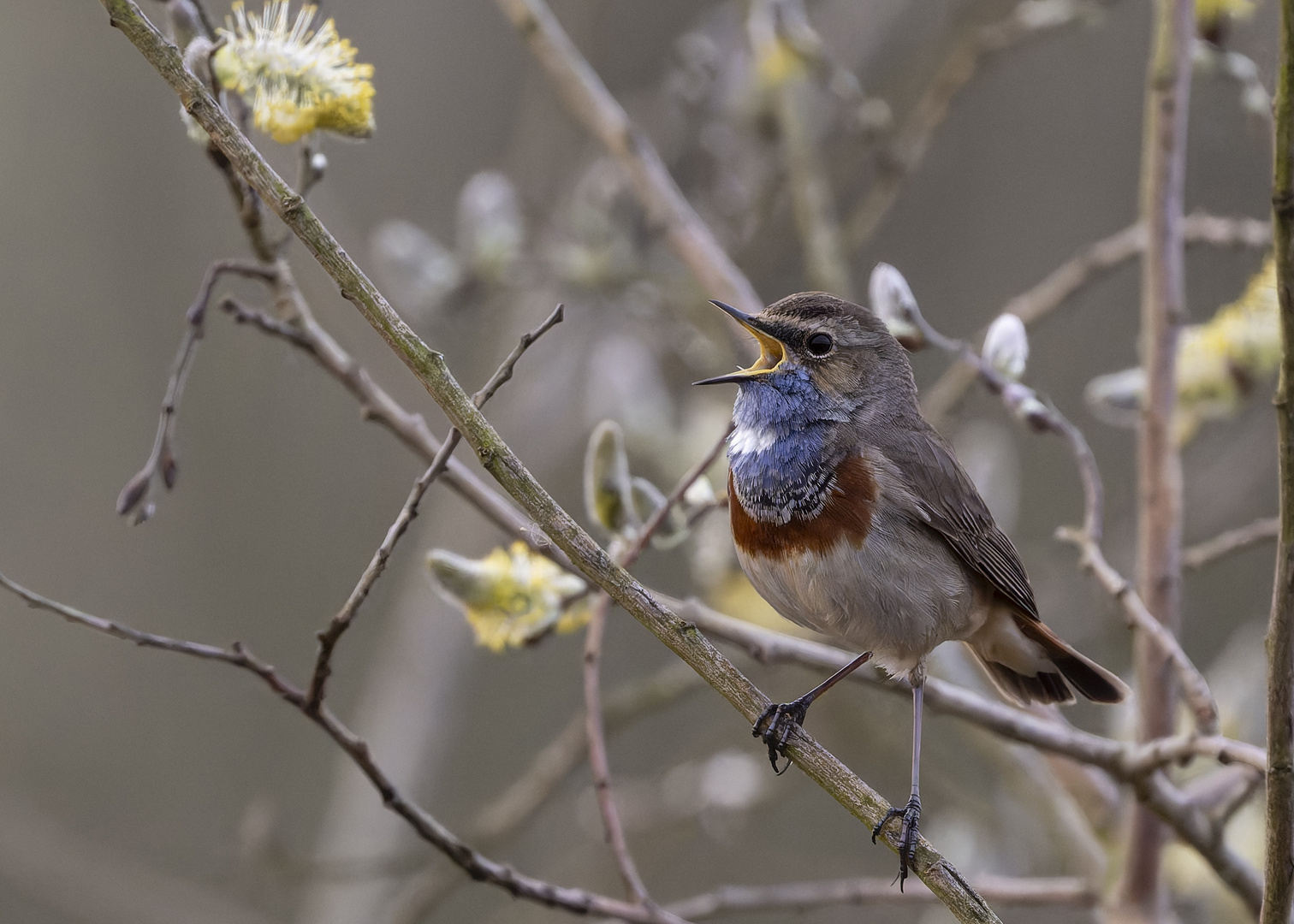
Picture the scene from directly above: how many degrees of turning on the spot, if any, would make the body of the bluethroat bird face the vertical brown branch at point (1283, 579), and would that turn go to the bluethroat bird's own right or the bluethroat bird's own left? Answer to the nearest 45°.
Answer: approximately 90° to the bluethroat bird's own left

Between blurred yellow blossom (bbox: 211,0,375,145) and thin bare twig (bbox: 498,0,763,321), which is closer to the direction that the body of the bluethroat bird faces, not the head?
the blurred yellow blossom

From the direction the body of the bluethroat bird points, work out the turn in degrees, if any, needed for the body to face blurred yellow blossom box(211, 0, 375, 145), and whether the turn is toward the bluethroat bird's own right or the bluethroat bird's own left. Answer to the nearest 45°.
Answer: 0° — it already faces it

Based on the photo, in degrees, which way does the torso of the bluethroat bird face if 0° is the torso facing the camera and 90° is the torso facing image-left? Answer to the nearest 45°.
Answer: approximately 45°
